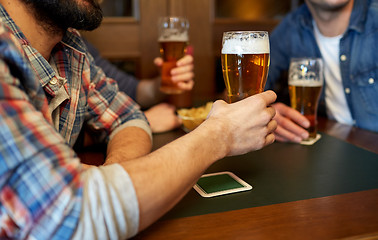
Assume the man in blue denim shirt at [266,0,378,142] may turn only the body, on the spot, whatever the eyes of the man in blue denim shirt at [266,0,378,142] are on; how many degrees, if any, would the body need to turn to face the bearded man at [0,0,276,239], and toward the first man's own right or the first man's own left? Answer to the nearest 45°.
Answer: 0° — they already face them

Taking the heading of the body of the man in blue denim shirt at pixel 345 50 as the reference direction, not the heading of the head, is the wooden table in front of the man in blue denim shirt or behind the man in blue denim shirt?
in front

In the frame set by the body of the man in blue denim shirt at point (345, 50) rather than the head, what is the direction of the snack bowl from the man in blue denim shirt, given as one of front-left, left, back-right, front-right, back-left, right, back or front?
front-right

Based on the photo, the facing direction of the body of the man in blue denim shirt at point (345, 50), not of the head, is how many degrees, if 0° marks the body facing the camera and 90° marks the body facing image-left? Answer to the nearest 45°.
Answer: approximately 0°

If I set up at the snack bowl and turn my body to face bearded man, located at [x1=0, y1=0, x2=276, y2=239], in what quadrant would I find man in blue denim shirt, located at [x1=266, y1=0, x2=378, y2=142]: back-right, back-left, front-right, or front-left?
back-left
